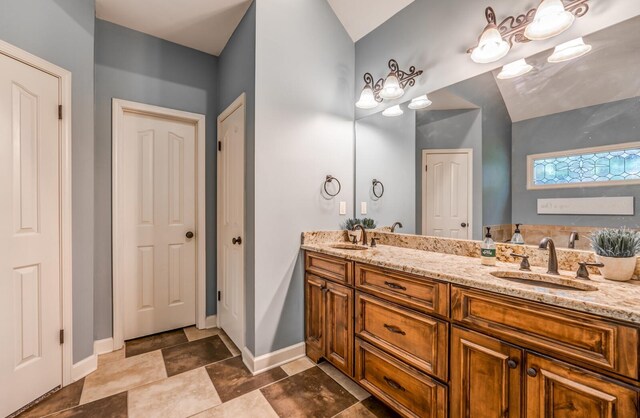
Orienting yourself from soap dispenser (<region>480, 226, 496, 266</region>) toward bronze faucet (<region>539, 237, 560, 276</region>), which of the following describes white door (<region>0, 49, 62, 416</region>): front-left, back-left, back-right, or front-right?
back-right

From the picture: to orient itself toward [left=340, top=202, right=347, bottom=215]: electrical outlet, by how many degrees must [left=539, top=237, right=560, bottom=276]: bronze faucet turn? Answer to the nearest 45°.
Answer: approximately 45° to its right

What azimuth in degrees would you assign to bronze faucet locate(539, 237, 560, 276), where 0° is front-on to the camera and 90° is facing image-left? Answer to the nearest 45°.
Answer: approximately 45°

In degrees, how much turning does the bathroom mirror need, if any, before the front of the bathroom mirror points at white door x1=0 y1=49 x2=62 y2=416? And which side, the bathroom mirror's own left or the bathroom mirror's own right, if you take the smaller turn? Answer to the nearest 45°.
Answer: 0° — it already faces it

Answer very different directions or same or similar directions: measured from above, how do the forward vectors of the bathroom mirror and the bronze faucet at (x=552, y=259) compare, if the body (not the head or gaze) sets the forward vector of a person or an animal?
same or similar directions

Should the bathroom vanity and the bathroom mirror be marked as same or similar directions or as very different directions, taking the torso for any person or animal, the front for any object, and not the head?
same or similar directions

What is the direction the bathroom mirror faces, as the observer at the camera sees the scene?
facing the viewer and to the left of the viewer

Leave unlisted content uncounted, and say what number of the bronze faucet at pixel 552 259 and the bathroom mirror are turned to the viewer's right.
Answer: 0
